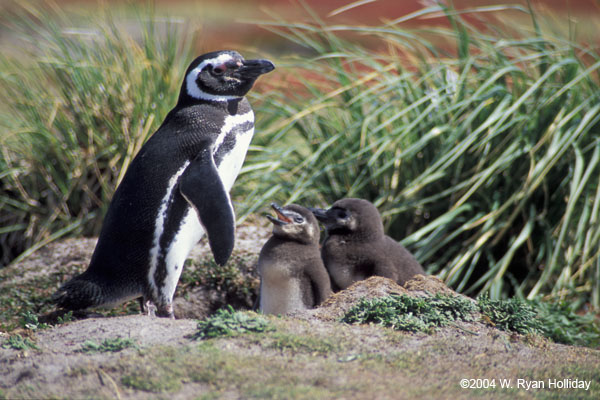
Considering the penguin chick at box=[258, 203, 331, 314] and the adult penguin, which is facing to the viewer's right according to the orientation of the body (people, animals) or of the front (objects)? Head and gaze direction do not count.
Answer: the adult penguin

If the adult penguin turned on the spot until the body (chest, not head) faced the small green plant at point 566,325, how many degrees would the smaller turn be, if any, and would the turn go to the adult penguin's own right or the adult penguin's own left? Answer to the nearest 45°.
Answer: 0° — it already faces it

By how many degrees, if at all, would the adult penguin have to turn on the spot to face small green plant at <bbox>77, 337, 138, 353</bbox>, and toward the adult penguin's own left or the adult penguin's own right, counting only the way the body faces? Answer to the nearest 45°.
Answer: approximately 90° to the adult penguin's own right

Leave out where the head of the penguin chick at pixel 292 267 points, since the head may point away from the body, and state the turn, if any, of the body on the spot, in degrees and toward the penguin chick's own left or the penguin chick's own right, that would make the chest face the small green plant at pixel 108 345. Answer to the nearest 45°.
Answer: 0° — it already faces it

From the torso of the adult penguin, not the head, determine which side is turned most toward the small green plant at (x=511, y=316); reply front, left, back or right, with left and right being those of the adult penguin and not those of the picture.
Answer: front

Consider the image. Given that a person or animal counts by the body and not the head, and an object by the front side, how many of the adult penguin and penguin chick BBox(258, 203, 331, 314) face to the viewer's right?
1

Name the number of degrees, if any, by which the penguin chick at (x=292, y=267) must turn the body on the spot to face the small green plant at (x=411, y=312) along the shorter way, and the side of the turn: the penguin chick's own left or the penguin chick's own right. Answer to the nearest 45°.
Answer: approximately 90° to the penguin chick's own left

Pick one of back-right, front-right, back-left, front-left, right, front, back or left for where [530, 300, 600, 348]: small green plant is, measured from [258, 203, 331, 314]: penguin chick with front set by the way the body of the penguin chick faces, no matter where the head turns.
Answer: back-left

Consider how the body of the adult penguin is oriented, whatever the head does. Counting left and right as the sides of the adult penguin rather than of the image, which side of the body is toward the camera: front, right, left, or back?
right

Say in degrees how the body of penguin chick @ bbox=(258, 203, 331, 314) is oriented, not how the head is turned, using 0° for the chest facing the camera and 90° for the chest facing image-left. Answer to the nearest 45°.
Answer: approximately 45°
